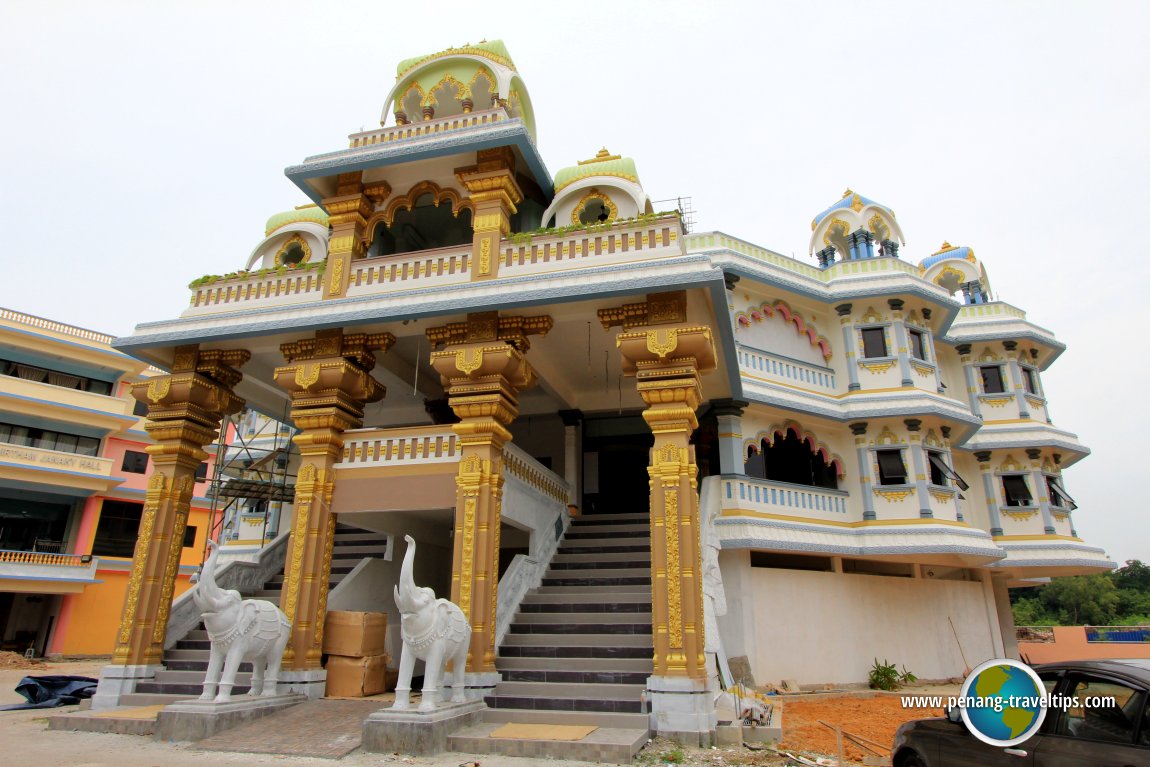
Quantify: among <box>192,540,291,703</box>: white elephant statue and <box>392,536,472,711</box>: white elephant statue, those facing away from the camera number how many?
0

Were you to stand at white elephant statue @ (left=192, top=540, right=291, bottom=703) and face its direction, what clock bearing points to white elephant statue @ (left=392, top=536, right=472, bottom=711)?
white elephant statue @ (left=392, top=536, right=472, bottom=711) is roughly at 9 o'clock from white elephant statue @ (left=192, top=540, right=291, bottom=703).

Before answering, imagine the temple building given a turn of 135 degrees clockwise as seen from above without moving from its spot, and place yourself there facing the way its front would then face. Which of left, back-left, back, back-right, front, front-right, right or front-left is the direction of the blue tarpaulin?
left

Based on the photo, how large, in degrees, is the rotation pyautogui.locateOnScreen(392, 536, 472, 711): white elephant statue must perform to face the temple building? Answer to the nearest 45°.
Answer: approximately 180°

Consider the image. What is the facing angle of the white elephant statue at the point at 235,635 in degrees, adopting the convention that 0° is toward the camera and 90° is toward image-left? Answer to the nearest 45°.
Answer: approximately 45°

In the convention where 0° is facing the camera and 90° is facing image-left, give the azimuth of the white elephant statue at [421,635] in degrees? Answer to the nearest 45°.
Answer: approximately 45°

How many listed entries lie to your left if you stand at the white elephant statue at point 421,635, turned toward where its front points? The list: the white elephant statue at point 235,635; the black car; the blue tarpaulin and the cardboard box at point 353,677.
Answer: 1

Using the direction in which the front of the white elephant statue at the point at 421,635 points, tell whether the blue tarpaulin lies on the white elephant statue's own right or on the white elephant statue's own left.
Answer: on the white elephant statue's own right

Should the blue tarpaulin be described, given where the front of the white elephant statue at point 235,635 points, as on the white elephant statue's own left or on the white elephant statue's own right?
on the white elephant statue's own right

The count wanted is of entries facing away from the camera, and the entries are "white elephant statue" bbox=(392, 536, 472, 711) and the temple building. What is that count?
0

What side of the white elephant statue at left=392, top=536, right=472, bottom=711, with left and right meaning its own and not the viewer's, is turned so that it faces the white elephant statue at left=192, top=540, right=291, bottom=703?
right

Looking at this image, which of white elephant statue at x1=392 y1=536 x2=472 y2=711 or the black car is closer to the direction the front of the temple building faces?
the white elephant statue
